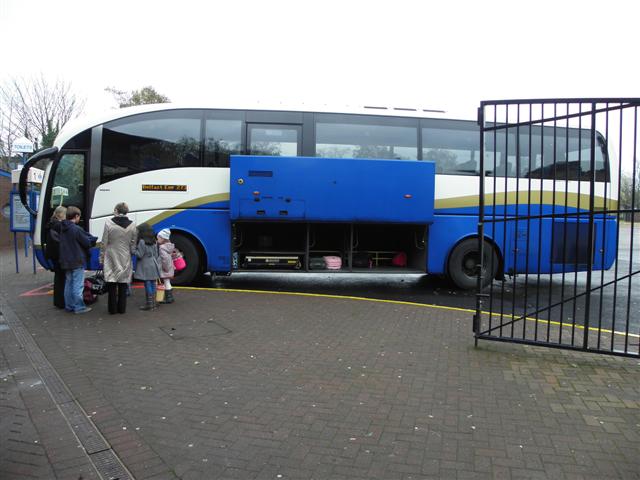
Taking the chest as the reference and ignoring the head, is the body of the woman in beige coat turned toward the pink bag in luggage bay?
no

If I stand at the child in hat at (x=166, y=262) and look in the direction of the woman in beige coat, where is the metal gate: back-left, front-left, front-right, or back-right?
back-left

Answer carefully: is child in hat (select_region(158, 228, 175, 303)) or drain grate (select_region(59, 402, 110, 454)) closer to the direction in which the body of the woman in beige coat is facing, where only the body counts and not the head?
the child in hat

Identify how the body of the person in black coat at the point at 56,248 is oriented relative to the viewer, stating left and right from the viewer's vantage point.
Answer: facing to the right of the viewer

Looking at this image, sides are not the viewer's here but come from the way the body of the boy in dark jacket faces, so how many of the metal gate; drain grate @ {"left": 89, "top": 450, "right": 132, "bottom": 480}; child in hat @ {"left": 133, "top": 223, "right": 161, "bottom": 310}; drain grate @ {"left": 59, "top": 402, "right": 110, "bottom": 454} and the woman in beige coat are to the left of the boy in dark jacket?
0

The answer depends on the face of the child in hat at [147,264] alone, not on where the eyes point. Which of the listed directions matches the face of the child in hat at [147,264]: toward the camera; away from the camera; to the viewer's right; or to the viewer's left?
away from the camera

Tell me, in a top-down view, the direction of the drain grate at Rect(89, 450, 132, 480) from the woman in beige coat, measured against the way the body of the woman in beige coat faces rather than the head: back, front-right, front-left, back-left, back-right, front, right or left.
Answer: back

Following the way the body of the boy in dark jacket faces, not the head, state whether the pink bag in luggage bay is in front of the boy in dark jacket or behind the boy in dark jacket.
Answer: in front

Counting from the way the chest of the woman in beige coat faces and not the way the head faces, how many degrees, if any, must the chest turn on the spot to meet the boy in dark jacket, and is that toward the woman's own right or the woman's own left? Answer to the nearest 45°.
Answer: approximately 45° to the woman's own left

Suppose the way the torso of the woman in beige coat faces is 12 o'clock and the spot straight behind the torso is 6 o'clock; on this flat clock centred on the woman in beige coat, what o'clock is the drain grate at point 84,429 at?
The drain grate is roughly at 6 o'clock from the woman in beige coat.

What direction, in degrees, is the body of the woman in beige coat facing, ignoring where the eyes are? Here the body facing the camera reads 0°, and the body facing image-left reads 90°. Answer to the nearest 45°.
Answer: approximately 180°

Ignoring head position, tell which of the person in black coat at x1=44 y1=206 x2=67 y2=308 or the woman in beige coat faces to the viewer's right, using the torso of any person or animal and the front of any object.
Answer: the person in black coat

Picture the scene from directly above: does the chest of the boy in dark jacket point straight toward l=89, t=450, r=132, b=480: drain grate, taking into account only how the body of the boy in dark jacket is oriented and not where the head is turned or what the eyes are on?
no

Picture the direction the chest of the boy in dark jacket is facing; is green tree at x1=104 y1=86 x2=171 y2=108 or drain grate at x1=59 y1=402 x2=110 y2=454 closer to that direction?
the green tree

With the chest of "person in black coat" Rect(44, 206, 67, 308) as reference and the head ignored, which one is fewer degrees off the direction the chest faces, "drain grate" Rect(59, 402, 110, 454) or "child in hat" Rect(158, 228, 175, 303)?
the child in hat

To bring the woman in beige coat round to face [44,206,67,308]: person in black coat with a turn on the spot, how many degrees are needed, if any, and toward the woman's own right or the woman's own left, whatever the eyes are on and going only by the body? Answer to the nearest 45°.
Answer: approximately 45° to the woman's own left
